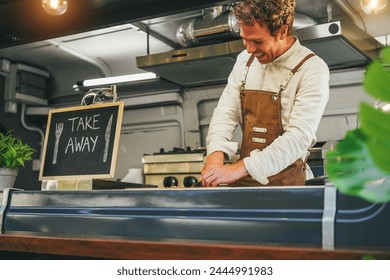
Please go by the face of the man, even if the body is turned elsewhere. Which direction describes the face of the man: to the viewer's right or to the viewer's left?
to the viewer's left

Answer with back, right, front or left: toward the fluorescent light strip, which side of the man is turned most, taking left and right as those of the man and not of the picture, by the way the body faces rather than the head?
right

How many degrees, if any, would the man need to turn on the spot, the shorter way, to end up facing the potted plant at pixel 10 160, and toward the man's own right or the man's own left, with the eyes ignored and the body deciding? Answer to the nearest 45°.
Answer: approximately 45° to the man's own right

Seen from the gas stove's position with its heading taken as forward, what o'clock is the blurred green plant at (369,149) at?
The blurred green plant is roughly at 12 o'clock from the gas stove.

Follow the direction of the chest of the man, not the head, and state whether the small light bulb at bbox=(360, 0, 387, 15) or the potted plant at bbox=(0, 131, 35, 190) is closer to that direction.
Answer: the potted plant

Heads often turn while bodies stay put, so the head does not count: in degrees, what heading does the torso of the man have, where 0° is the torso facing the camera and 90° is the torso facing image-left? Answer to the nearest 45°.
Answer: approximately 45°
